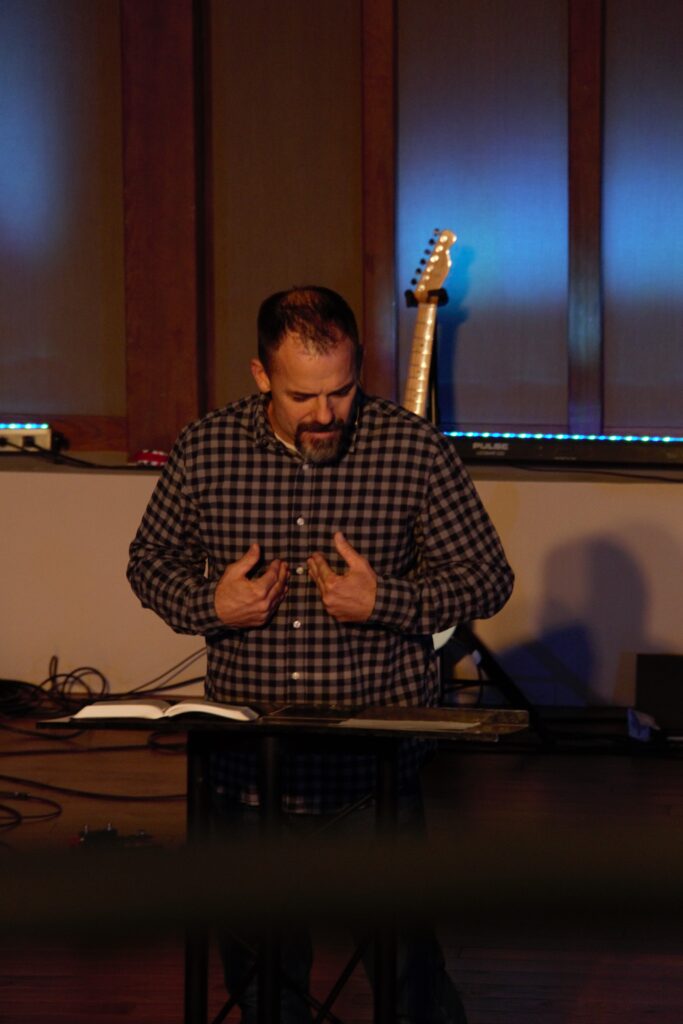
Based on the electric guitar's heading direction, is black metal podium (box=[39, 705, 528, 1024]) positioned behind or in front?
in front

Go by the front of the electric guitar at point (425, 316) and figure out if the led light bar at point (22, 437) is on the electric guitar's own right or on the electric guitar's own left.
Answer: on the electric guitar's own right

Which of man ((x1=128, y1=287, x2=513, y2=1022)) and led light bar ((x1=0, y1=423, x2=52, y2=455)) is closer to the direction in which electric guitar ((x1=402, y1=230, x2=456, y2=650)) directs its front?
the man

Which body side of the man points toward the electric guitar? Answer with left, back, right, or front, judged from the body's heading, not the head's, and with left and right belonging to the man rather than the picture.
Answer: back

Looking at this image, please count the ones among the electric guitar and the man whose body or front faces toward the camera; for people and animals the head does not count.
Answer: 2

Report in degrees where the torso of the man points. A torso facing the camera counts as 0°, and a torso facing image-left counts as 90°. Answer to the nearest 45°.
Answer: approximately 0°

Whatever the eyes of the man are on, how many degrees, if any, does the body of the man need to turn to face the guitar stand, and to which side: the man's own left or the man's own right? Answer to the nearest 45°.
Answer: approximately 180°

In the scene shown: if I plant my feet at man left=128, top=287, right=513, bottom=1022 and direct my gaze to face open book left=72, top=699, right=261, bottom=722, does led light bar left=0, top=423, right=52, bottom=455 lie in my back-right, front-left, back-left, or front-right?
back-right

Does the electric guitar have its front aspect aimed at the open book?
yes

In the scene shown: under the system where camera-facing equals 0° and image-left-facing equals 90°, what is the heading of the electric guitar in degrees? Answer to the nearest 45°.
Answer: approximately 0°
